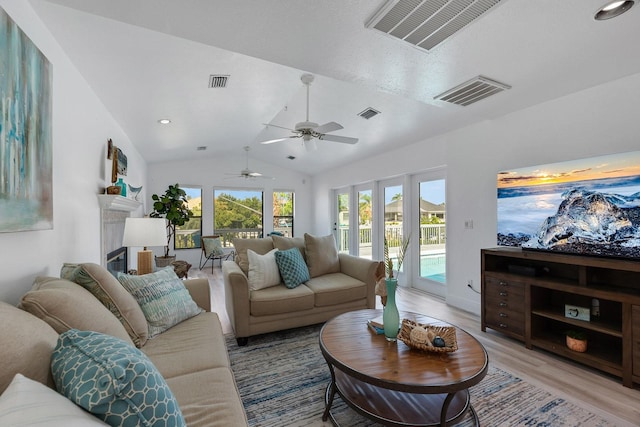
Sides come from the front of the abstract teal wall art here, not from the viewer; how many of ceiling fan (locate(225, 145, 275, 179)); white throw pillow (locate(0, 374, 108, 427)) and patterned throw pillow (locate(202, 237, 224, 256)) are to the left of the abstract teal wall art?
2

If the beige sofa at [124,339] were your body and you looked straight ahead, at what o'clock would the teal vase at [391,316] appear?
The teal vase is roughly at 11 o'clock from the beige sofa.

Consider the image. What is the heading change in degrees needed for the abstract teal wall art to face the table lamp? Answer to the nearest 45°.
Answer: approximately 90° to its left

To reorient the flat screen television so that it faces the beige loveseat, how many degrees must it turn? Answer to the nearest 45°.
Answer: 0° — it already faces it

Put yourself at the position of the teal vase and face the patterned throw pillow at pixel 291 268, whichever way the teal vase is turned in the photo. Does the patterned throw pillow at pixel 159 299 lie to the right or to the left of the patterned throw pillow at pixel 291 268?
left

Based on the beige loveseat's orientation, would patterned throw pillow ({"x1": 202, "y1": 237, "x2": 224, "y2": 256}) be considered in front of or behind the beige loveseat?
behind

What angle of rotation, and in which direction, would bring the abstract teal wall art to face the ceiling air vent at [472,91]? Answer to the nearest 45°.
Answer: approximately 45° to its left

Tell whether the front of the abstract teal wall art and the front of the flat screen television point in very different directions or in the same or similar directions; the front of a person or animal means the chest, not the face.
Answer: very different directions

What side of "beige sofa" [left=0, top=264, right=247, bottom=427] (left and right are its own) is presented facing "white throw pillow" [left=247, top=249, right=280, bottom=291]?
left
